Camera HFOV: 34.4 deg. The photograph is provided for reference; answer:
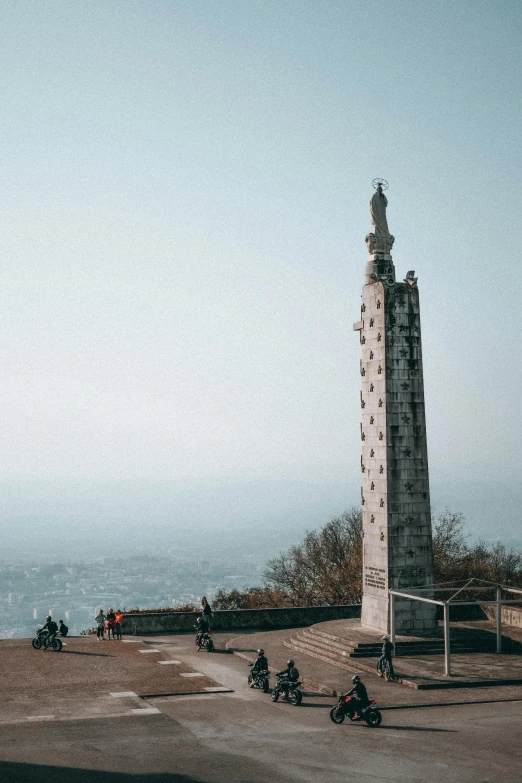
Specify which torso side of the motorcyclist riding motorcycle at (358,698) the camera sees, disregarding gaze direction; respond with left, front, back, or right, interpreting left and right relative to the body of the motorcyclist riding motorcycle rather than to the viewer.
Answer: left

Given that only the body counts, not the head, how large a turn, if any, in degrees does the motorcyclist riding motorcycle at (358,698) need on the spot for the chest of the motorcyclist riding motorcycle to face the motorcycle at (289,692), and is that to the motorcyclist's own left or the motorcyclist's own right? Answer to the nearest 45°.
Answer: approximately 45° to the motorcyclist's own right

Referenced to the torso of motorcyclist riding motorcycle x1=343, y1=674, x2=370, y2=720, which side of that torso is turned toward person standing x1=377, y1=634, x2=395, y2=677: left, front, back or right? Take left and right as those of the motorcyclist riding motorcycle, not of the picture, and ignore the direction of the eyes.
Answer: right

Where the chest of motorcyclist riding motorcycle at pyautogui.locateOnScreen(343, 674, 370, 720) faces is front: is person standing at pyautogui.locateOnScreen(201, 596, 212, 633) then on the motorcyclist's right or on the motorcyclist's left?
on the motorcyclist's right

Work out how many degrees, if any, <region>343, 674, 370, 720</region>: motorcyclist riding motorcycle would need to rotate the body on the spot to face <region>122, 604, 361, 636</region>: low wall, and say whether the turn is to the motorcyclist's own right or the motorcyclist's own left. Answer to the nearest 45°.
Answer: approximately 90° to the motorcyclist's own right

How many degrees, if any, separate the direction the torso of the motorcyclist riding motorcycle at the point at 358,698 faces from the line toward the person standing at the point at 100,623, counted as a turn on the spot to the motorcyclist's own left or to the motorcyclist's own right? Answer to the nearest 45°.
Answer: approximately 45° to the motorcyclist's own right

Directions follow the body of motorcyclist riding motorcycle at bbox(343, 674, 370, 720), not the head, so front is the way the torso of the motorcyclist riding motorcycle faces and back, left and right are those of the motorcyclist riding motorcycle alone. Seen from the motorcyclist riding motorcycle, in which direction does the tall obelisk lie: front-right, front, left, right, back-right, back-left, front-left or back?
right

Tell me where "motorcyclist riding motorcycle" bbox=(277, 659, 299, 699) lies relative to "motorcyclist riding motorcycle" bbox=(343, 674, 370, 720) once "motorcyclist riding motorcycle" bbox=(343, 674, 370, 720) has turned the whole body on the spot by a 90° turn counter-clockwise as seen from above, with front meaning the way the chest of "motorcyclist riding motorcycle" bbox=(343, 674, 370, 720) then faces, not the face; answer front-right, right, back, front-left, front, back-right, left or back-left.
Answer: back-right

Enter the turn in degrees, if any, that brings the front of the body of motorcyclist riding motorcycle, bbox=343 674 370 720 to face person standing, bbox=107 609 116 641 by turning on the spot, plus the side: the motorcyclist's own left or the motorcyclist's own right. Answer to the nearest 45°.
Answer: approximately 45° to the motorcyclist's own right

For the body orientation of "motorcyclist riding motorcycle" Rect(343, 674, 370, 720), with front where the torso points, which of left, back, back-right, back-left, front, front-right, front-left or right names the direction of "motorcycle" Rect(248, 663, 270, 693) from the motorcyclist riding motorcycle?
front-right

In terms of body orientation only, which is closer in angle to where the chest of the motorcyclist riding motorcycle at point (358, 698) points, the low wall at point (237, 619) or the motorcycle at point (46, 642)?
the motorcycle

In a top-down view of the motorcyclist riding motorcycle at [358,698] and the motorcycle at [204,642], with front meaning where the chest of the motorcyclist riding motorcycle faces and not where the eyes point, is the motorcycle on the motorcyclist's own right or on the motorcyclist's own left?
on the motorcyclist's own right
